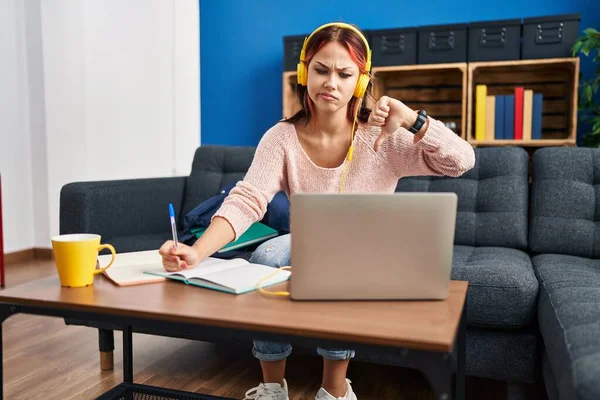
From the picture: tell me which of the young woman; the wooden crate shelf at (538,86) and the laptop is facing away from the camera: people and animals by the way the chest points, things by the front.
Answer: the laptop

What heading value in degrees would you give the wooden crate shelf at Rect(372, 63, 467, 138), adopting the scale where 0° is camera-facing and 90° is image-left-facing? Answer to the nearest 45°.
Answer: approximately 0°

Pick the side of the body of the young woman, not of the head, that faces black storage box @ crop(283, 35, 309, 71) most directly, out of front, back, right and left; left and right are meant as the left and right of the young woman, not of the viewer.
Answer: back

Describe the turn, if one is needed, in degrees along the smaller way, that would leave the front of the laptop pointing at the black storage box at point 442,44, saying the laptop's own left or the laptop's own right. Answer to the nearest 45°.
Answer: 0° — it already faces it

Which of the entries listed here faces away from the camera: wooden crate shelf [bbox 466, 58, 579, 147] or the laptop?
the laptop

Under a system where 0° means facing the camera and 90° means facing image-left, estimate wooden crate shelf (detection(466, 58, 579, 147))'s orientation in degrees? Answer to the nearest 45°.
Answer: approximately 0°

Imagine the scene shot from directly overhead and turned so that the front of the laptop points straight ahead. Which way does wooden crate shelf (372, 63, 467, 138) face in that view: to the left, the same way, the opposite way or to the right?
the opposite way

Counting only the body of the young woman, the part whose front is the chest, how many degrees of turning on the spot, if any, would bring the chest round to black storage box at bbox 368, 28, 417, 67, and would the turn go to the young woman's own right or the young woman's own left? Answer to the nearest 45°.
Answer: approximately 180°

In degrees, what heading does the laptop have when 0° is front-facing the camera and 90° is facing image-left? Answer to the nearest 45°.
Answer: approximately 180°

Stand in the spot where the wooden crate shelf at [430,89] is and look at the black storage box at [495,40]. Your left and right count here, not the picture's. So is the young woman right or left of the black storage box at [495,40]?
right

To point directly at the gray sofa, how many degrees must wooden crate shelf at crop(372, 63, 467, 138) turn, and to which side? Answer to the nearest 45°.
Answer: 0° — it already faces it

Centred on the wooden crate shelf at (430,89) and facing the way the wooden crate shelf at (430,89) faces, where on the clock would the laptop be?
The laptop is roughly at 12 o'clock from the wooden crate shelf.

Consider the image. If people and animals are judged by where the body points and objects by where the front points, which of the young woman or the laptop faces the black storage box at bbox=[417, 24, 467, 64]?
the laptop
